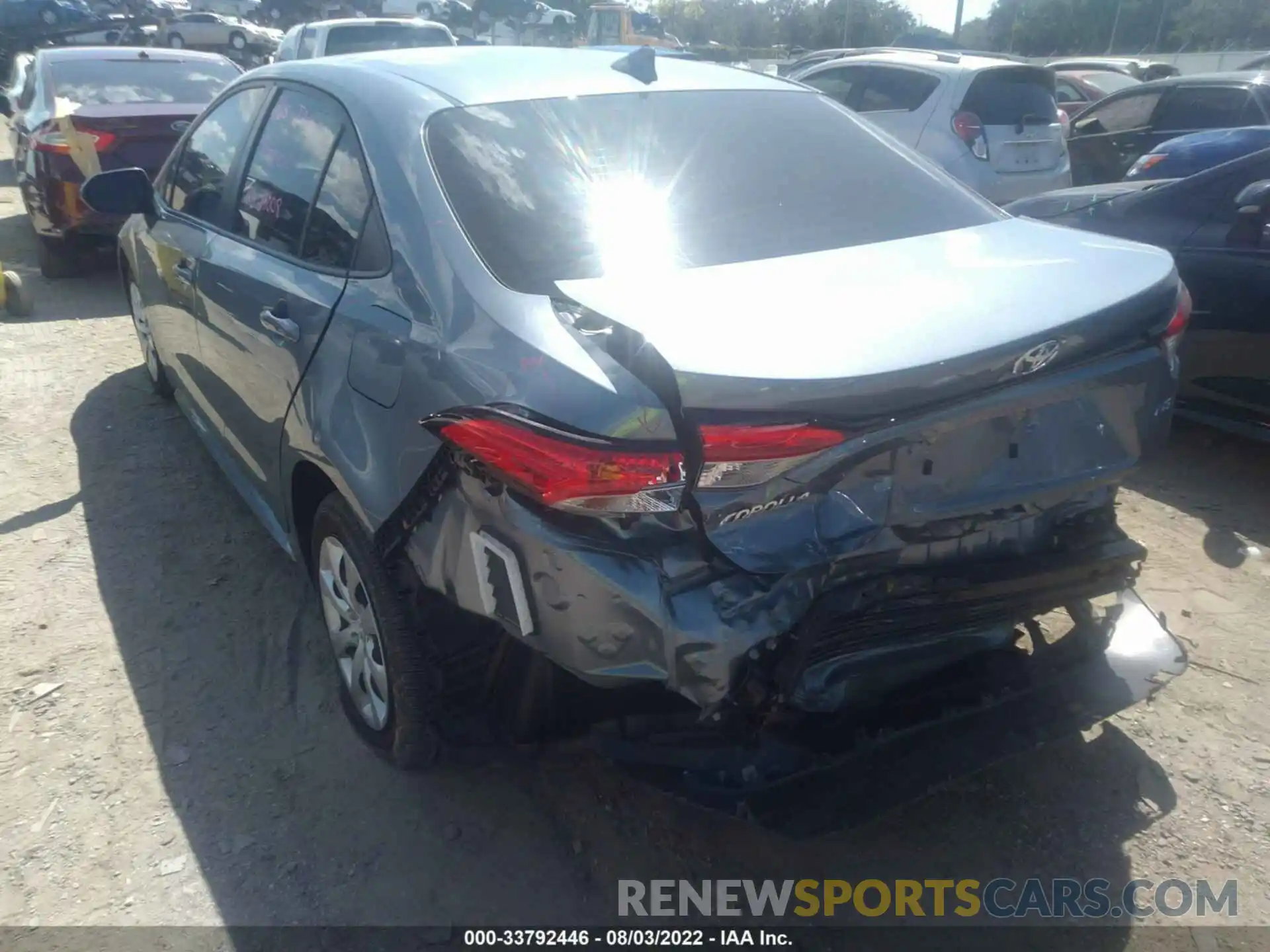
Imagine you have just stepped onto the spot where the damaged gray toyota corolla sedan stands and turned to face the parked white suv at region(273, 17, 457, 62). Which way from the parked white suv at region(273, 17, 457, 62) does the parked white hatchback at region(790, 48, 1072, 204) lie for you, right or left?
right

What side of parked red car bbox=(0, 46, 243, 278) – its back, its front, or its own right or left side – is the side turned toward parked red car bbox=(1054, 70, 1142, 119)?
right

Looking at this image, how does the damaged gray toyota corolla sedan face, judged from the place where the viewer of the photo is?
facing away from the viewer and to the left of the viewer

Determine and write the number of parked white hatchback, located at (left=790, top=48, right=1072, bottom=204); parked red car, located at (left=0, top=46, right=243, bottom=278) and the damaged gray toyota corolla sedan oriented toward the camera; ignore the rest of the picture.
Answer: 0

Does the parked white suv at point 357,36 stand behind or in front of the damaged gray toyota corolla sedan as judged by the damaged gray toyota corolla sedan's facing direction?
in front

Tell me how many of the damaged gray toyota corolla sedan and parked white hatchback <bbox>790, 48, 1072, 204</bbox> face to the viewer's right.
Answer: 0

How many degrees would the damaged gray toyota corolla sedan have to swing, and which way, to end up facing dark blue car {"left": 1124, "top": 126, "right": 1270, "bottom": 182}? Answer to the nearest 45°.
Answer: approximately 90° to its right

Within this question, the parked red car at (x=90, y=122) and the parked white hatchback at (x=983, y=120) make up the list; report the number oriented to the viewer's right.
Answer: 0

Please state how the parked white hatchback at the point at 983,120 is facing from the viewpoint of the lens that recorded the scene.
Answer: facing away from the viewer and to the left of the viewer

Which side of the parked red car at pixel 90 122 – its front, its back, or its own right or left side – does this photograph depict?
back

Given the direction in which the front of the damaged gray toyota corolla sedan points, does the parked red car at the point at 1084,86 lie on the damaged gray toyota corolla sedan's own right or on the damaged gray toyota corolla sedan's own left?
on the damaged gray toyota corolla sedan's own right
